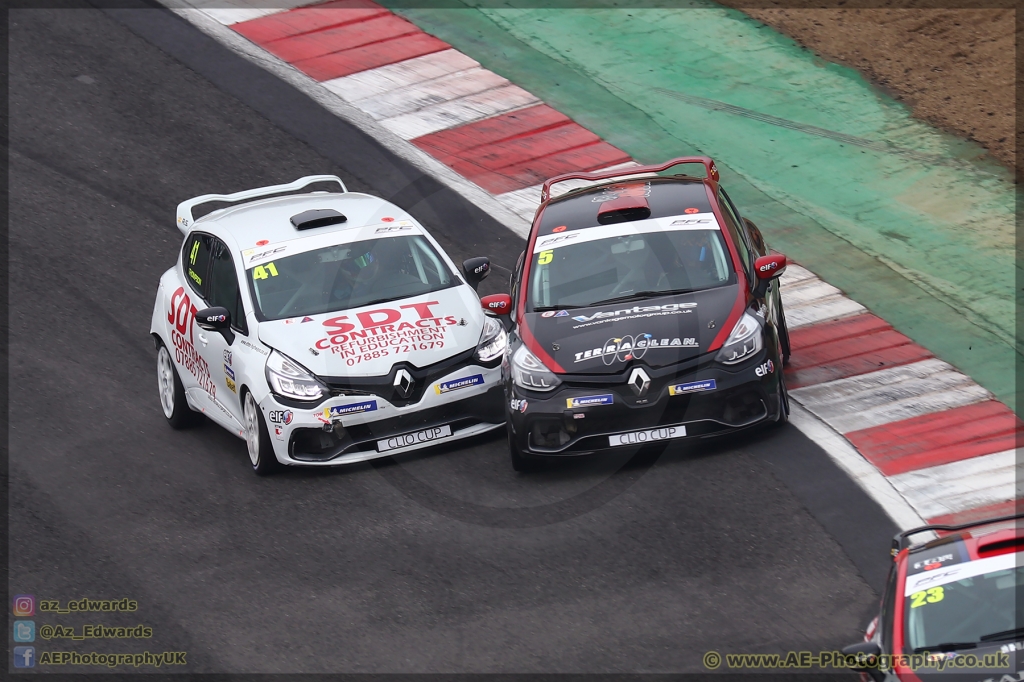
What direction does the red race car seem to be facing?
toward the camera

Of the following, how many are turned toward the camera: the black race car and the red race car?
2

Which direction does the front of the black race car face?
toward the camera

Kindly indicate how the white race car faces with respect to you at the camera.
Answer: facing the viewer and to the right of the viewer

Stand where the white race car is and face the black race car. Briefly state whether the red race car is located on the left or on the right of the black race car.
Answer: right

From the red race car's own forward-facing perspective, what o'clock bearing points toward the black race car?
The black race car is roughly at 5 o'clock from the red race car.

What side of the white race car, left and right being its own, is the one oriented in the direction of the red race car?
front

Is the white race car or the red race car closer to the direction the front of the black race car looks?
the red race car

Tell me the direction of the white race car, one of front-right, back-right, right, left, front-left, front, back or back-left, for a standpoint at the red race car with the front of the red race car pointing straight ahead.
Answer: back-right

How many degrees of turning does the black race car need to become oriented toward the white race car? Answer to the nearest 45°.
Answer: approximately 90° to its right
